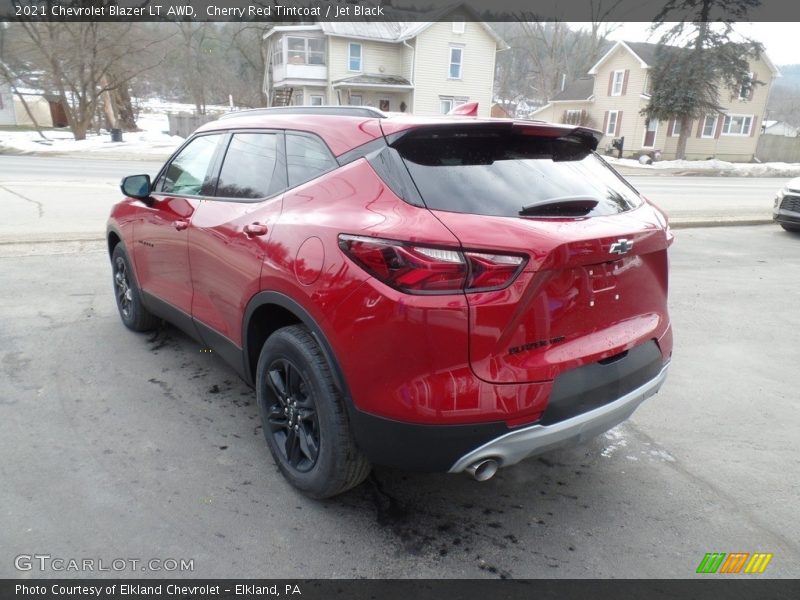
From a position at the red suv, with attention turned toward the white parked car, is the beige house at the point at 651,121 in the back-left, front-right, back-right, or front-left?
front-left

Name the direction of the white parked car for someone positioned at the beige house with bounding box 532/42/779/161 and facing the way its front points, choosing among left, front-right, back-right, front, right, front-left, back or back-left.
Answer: front

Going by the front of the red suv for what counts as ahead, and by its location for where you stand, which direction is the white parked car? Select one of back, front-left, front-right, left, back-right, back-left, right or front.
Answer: right

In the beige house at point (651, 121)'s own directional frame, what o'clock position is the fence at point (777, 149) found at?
The fence is roughly at 8 o'clock from the beige house.

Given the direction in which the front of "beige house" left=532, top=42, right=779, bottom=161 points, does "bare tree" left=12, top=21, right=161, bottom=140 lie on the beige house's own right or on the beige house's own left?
on the beige house's own right

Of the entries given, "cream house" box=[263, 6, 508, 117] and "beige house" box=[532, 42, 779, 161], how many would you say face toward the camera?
2

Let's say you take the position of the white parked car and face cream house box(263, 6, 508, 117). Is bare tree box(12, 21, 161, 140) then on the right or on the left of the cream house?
left

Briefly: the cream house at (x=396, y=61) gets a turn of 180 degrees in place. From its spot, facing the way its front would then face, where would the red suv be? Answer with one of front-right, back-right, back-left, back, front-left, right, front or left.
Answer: back

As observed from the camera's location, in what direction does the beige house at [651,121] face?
facing the viewer

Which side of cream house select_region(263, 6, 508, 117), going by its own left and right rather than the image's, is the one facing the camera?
front

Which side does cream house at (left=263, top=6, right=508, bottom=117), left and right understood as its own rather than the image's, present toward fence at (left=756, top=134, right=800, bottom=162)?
left

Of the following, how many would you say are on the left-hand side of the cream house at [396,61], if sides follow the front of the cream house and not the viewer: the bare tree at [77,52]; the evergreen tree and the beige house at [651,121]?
2

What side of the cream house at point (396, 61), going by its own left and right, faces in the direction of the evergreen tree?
left

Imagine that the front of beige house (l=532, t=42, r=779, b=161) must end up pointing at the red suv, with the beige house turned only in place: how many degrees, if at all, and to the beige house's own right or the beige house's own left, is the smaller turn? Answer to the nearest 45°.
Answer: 0° — it already faces it

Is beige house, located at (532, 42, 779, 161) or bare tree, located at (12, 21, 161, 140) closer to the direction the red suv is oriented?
the bare tree

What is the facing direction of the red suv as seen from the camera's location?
facing away from the viewer and to the left of the viewer

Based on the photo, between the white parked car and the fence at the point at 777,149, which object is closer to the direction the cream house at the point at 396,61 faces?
the white parked car
